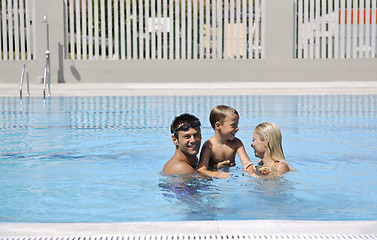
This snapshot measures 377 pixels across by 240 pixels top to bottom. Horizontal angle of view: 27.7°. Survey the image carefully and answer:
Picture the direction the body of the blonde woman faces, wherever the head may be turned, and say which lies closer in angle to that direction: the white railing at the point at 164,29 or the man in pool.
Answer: the man in pool

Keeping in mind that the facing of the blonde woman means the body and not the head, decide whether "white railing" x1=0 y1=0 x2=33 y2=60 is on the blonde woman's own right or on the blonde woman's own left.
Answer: on the blonde woman's own right

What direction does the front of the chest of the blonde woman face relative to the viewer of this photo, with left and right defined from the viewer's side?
facing to the left of the viewer

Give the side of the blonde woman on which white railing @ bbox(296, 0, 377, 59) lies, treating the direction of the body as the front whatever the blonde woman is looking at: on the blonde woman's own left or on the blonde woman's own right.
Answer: on the blonde woman's own right

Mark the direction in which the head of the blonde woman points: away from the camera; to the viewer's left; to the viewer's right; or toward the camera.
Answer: to the viewer's left

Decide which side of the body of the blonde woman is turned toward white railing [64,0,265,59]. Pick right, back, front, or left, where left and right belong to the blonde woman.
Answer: right

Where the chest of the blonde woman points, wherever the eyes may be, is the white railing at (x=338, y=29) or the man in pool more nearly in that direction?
the man in pool

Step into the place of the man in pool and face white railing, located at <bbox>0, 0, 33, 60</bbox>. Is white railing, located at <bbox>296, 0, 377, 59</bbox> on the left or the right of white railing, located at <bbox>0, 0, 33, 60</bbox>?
right

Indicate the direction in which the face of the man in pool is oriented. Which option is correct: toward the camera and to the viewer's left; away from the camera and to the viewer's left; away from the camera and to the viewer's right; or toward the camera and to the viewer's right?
toward the camera and to the viewer's right
